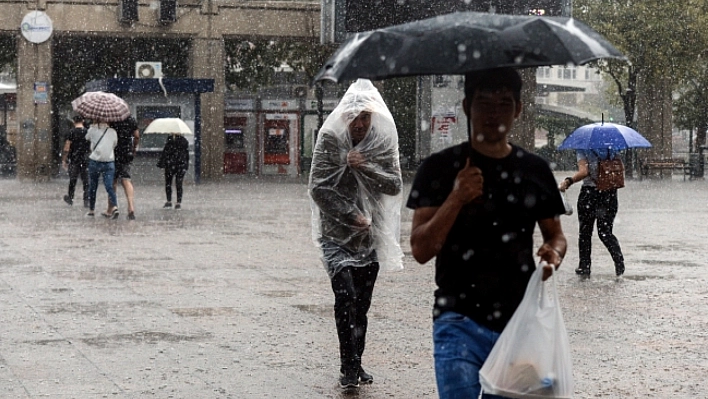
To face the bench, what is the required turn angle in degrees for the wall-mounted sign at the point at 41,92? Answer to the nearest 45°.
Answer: approximately 90° to its left

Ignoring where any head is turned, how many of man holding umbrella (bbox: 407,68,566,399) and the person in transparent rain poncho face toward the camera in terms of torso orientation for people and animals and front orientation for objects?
2

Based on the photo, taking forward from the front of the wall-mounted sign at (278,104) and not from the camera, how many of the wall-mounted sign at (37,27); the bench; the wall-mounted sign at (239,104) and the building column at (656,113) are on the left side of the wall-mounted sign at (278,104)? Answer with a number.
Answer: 2

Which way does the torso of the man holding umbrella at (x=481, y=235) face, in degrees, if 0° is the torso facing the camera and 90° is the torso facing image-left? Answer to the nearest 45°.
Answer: approximately 0°

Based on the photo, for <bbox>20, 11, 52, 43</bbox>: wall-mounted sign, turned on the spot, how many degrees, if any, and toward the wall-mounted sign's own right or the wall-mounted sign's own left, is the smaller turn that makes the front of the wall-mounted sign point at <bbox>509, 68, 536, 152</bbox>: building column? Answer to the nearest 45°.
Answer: approximately 90° to the wall-mounted sign's own left

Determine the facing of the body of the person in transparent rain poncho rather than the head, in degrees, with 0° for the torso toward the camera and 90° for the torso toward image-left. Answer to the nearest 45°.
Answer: approximately 0°

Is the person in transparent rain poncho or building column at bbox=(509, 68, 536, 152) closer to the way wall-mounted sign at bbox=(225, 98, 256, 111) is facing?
the person in transparent rain poncho

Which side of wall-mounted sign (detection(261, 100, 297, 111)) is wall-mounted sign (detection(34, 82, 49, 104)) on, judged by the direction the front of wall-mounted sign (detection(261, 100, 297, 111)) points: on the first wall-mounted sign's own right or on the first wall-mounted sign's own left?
on the first wall-mounted sign's own right

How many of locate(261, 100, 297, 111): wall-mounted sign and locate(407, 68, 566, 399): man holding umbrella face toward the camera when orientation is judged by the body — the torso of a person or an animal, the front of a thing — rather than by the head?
2

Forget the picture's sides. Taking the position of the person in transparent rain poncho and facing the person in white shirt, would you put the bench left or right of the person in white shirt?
right
